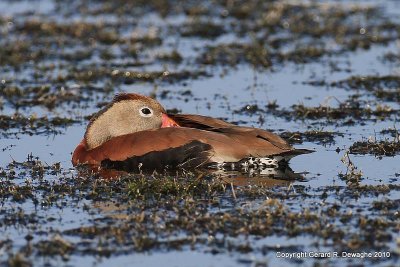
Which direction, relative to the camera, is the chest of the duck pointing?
to the viewer's left
